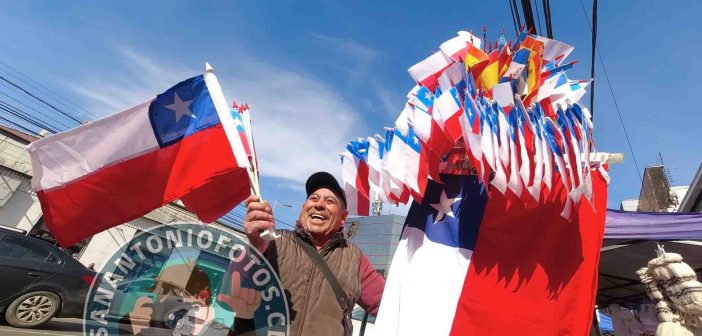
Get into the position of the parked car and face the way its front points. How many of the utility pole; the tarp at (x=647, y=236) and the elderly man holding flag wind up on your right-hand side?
0

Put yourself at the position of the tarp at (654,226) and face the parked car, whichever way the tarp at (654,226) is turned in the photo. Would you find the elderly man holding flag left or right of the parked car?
left

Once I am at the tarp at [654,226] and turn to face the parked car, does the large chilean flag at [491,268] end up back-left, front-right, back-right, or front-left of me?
front-left
